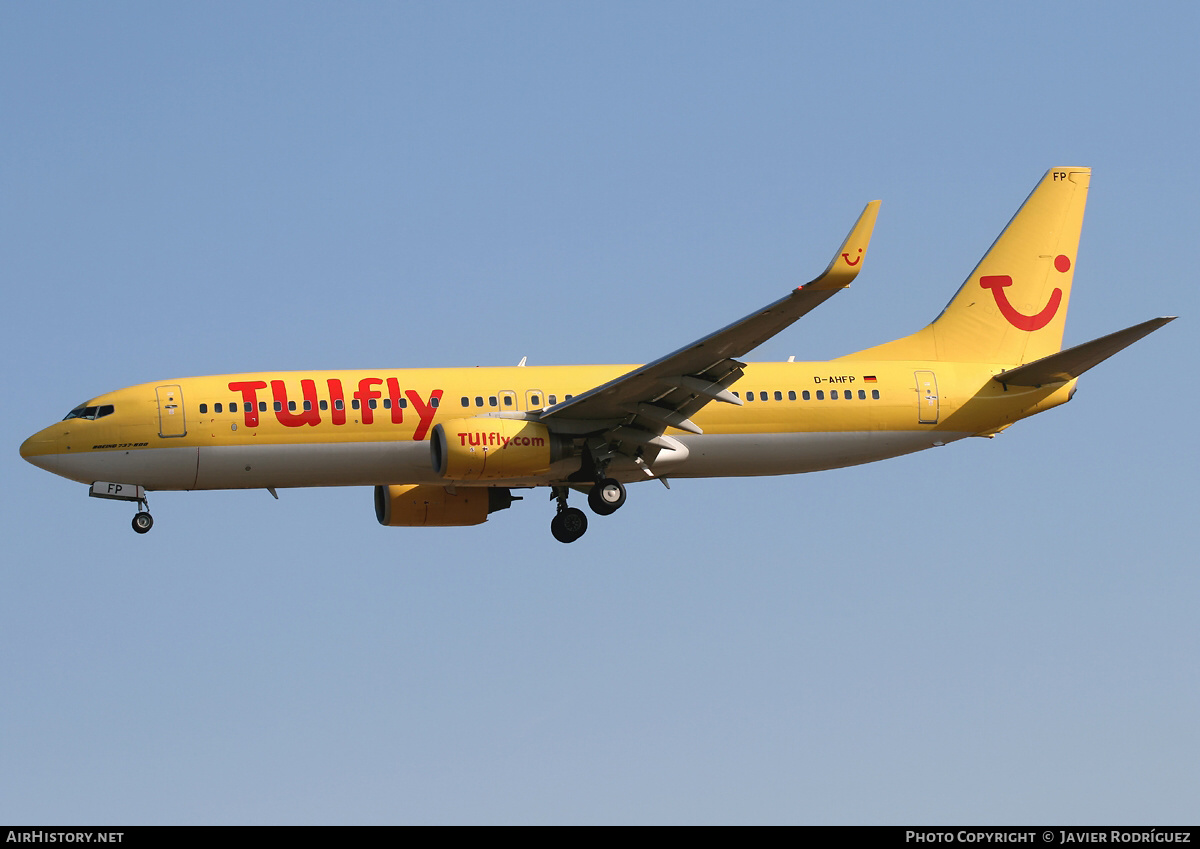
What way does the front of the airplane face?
to the viewer's left
